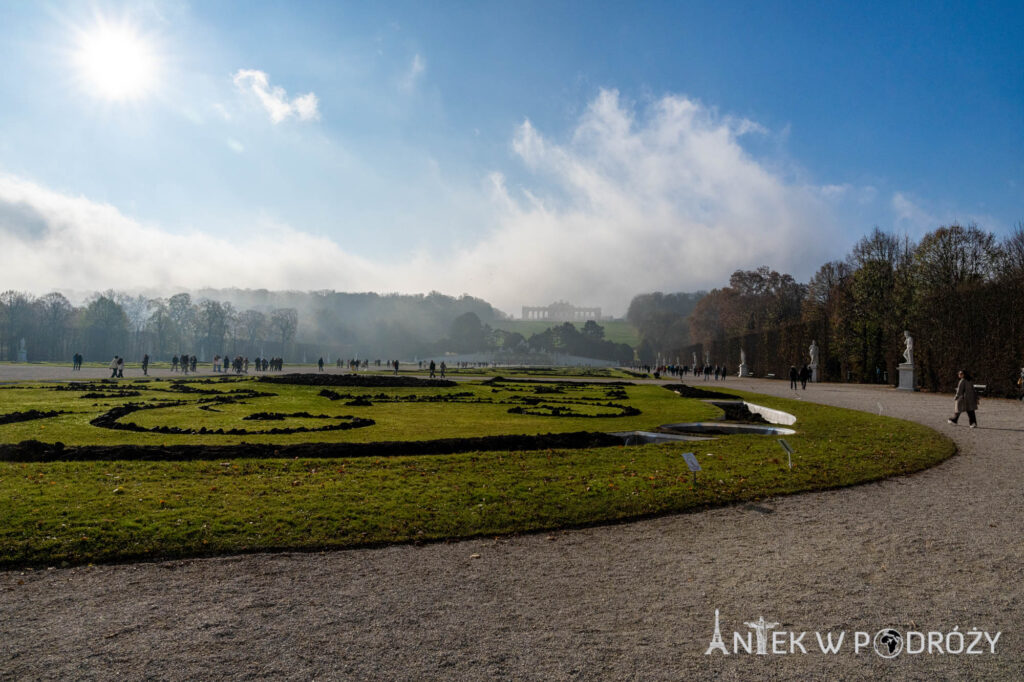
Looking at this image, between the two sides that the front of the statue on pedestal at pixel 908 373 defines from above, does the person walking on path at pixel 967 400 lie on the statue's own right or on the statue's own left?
on the statue's own left

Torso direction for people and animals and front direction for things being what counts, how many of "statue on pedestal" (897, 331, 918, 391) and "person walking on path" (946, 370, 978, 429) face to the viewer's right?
0

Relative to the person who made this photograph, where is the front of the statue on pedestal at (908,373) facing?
facing the viewer and to the left of the viewer

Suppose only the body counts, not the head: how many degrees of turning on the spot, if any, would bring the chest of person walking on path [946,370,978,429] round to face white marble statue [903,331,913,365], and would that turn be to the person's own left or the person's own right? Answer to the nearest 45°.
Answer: approximately 90° to the person's own right

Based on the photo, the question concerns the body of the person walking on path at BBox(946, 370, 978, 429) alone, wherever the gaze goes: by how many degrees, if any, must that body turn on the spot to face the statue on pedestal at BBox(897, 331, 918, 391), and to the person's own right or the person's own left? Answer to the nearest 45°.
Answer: approximately 90° to the person's own right

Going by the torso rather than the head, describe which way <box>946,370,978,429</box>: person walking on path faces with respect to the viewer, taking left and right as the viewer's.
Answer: facing to the left of the viewer
